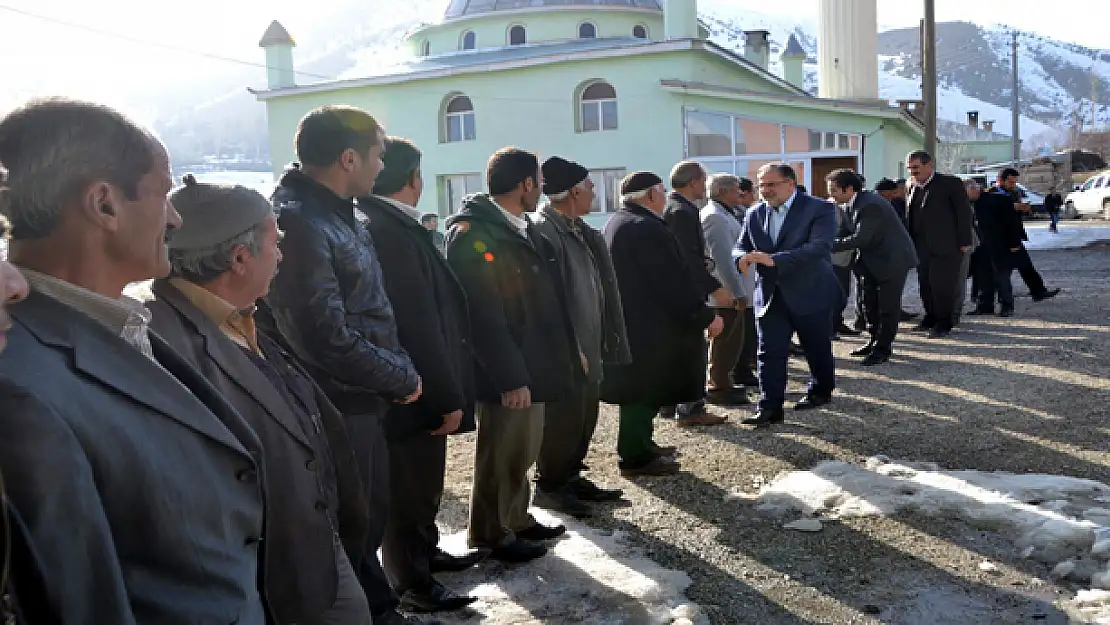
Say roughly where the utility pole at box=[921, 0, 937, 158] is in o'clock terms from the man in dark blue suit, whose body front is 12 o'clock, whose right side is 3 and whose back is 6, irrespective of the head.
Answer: The utility pole is roughly at 5 o'clock from the man in dark blue suit.

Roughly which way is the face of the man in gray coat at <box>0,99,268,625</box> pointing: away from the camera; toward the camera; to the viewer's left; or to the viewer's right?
to the viewer's right

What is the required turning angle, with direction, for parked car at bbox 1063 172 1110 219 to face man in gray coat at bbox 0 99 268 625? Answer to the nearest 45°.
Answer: approximately 90° to its left

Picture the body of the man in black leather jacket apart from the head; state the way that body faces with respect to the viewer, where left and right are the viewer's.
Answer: facing to the right of the viewer

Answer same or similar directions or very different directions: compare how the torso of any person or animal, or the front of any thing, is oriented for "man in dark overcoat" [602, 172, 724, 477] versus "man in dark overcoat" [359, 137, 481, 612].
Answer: same or similar directions

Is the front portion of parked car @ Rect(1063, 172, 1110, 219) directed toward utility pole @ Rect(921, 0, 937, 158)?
no

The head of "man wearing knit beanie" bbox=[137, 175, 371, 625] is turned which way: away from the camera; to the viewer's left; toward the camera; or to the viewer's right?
to the viewer's right

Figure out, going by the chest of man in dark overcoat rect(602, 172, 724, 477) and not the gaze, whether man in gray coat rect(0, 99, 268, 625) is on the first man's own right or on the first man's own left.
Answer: on the first man's own right

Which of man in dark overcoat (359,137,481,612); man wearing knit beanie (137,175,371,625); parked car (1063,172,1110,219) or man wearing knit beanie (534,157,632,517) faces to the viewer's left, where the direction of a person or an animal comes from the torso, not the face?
the parked car

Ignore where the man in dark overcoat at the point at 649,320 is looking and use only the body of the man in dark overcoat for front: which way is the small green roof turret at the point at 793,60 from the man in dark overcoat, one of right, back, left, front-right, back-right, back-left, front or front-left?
left

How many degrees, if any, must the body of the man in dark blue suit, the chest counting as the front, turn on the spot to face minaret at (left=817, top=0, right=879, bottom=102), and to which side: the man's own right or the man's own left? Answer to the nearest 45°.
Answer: approximately 135° to the man's own right

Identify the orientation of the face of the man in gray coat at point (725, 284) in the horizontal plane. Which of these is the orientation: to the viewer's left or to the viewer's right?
to the viewer's right

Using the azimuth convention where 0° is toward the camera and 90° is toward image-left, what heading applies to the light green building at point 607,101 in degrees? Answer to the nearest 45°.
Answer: approximately 315°

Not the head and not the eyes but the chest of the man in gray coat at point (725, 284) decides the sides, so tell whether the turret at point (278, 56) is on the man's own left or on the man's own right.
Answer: on the man's own left

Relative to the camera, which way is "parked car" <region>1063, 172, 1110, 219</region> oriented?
to the viewer's left

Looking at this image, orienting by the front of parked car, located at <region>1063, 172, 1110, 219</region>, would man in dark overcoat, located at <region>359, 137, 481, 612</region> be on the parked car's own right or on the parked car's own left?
on the parked car's own left
